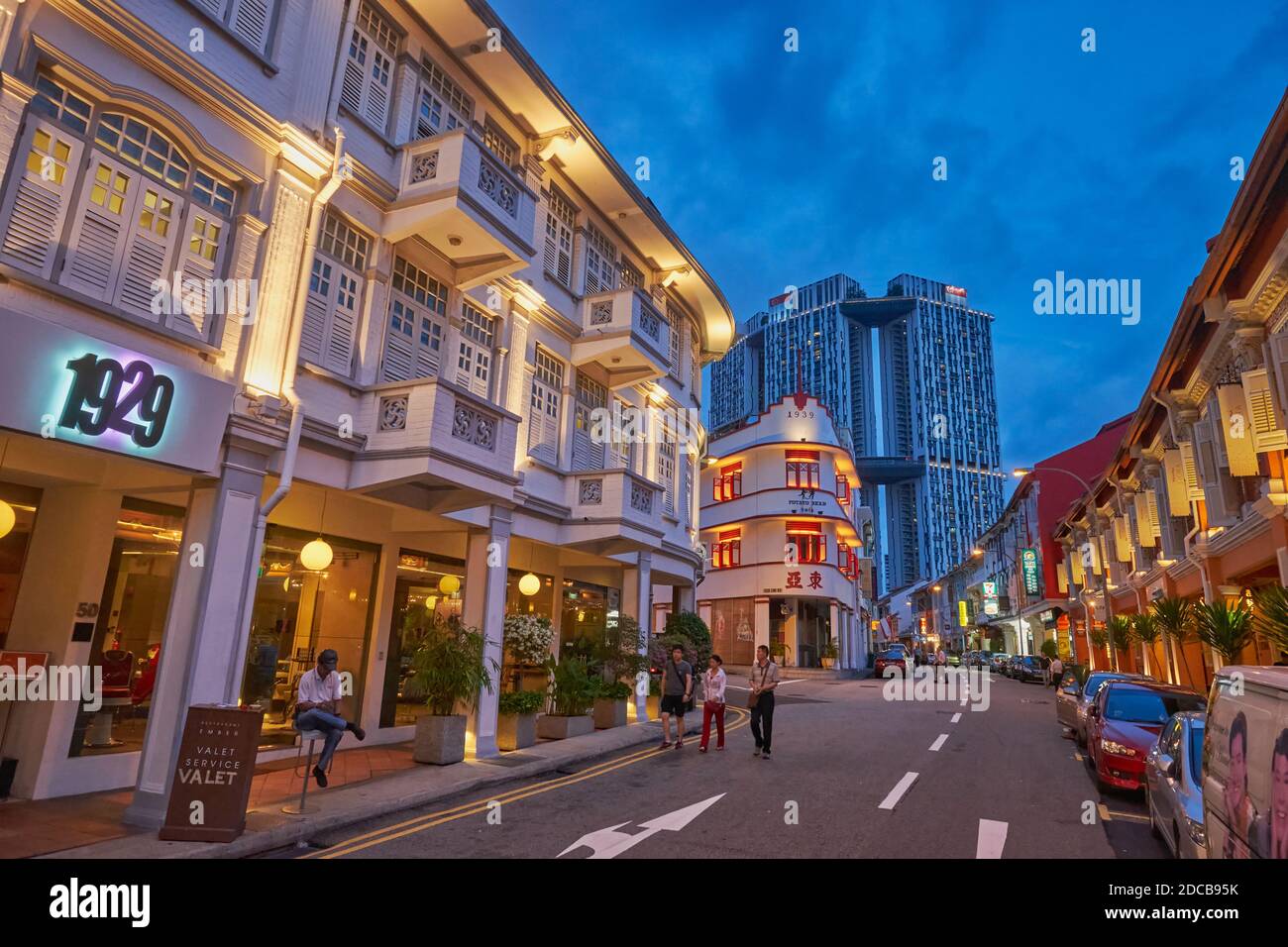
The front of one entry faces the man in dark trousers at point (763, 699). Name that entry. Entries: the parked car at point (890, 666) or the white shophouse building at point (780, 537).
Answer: the white shophouse building

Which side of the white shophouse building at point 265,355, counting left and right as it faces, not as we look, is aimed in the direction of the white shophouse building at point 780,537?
left

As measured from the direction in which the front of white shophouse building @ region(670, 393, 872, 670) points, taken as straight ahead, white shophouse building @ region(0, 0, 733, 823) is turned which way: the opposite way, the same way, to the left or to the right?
to the left

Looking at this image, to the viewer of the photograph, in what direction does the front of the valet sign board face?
facing the viewer

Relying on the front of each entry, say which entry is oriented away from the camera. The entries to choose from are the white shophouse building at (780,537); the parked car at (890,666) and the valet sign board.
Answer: the parked car

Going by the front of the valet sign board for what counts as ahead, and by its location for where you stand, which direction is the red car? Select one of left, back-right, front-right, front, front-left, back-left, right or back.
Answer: left

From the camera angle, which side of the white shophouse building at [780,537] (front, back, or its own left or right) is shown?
front

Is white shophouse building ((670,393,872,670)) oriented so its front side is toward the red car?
yes

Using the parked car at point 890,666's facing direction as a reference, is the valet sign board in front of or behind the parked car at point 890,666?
behind

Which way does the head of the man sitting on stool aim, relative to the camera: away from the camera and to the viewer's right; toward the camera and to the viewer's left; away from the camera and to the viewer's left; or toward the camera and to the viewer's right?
toward the camera and to the viewer's right

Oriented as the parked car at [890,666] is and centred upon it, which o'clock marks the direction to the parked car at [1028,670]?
the parked car at [1028,670] is roughly at 3 o'clock from the parked car at [890,666].

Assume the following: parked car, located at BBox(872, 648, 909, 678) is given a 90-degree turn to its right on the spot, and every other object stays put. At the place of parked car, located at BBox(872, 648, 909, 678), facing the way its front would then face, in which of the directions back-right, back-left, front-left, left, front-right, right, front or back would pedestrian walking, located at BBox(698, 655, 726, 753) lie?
right
